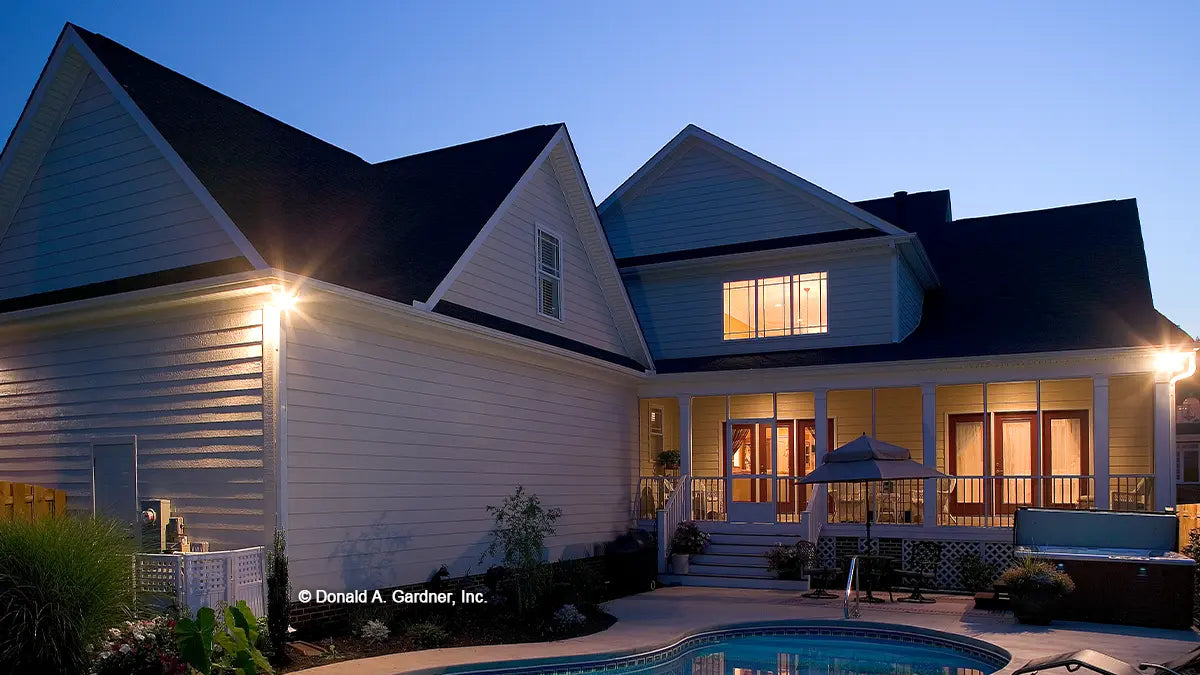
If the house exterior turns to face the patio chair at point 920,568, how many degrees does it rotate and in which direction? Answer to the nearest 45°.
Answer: approximately 90° to its left

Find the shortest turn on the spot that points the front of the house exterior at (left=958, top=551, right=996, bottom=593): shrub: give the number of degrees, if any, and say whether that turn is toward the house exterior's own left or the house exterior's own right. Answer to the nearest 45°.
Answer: approximately 90° to the house exterior's own left

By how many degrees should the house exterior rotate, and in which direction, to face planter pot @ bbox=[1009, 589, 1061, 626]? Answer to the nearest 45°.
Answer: approximately 45° to its left

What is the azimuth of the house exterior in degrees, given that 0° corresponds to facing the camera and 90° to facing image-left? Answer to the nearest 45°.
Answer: approximately 0°

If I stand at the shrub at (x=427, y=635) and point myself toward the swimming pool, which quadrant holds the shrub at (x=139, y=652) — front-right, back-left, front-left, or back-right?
back-right
